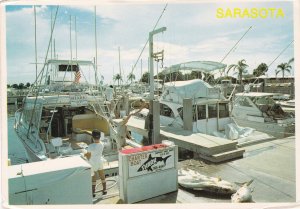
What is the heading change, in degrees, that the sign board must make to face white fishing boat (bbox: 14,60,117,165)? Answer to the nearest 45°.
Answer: approximately 180°

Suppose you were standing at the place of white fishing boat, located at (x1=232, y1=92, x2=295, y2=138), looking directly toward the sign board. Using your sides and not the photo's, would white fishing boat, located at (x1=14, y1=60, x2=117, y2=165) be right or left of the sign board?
right

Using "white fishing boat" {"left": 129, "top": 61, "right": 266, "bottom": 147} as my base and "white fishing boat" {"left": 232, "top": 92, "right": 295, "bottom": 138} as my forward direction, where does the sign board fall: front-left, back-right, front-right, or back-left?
back-right

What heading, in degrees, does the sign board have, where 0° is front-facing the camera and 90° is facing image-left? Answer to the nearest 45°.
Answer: approximately 315°

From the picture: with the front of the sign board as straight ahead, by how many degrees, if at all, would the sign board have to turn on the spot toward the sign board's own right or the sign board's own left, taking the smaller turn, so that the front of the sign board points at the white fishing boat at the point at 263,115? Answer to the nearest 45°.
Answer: approximately 90° to the sign board's own left

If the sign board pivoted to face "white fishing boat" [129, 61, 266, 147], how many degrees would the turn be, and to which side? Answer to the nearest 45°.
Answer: approximately 135° to its left
